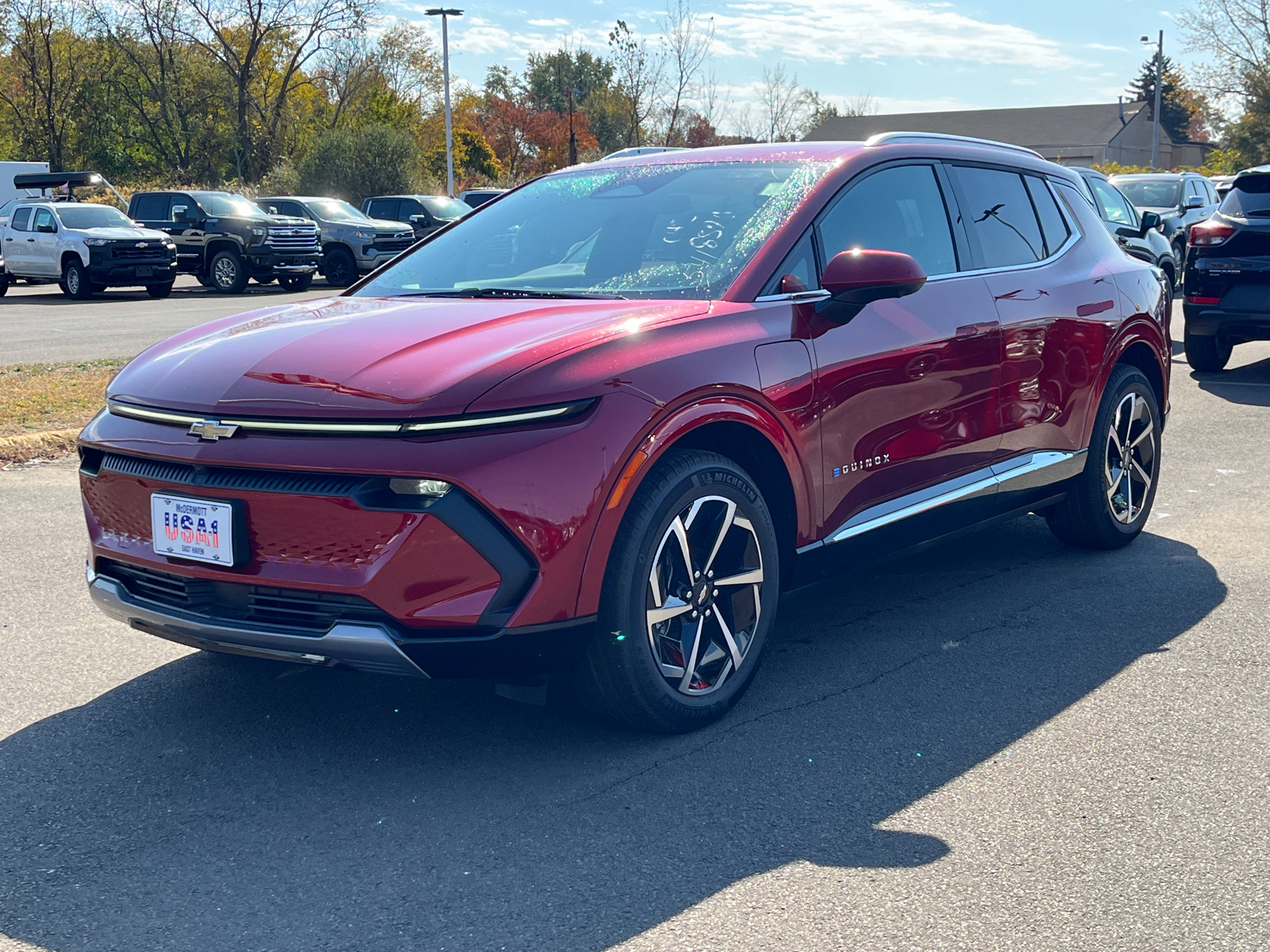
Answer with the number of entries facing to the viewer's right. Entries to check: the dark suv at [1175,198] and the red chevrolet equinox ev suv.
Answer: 0

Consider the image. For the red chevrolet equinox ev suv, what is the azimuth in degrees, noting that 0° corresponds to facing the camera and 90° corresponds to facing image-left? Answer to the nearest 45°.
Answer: approximately 45°

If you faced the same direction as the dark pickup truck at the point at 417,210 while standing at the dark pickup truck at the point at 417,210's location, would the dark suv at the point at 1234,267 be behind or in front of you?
in front

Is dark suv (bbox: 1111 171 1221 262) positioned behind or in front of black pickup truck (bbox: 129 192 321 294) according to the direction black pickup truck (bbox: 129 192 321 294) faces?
in front

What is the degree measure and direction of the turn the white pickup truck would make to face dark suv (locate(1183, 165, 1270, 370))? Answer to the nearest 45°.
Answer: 0° — it already faces it

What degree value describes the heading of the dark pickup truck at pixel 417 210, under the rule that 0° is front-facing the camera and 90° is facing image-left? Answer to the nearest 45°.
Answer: approximately 315°

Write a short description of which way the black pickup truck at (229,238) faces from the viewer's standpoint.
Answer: facing the viewer and to the right of the viewer

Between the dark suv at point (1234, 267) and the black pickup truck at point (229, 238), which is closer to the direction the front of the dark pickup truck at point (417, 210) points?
the dark suv

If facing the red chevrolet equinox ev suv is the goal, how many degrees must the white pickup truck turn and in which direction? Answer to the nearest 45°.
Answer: approximately 45° to its right

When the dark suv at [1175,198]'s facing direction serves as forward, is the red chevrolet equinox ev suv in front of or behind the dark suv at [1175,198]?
in front

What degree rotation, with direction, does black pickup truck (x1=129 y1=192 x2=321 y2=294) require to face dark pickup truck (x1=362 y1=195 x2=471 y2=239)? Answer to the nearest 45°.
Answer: approximately 90° to its left

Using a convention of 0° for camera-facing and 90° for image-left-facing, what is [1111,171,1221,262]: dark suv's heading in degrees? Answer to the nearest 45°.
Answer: approximately 45°
